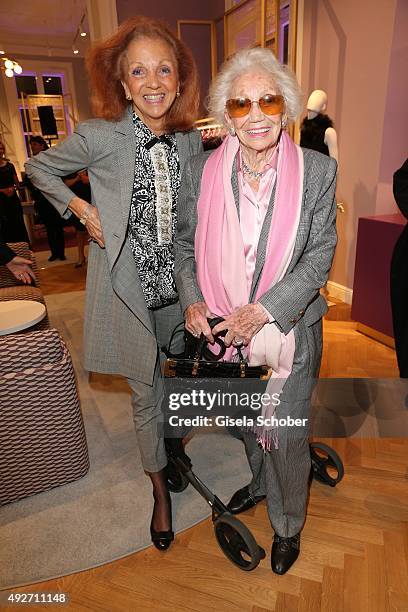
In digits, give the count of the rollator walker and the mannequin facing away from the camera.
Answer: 0

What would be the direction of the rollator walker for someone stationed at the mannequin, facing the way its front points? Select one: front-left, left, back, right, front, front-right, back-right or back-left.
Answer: front-left

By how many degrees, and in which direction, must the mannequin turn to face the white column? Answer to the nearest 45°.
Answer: approximately 90° to its right

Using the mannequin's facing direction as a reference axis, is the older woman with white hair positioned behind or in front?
in front

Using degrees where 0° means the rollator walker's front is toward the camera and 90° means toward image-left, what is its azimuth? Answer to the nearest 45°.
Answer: approximately 315°

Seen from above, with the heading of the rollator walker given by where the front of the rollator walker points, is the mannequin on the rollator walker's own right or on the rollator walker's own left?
on the rollator walker's own left

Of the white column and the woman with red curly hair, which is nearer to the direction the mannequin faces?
the woman with red curly hair

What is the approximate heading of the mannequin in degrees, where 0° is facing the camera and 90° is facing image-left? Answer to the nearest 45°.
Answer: approximately 45°
